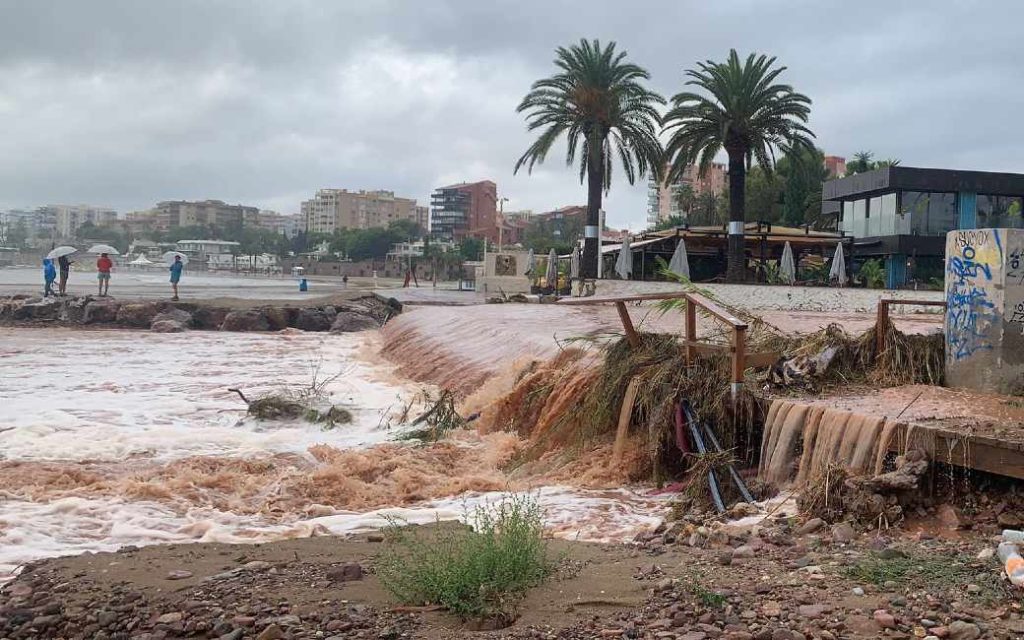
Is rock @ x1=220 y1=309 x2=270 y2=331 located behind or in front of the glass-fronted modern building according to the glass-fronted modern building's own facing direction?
in front

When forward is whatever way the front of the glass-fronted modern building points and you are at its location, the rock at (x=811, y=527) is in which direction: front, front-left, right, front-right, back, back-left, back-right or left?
front-left

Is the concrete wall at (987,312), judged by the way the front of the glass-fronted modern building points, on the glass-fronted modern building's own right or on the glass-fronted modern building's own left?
on the glass-fronted modern building's own left

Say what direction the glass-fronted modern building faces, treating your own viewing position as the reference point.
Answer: facing the viewer and to the left of the viewer

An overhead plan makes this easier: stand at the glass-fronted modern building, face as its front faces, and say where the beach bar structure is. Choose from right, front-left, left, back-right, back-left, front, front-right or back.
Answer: right

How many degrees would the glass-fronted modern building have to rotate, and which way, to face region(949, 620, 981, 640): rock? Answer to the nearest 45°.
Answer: approximately 45° to its left

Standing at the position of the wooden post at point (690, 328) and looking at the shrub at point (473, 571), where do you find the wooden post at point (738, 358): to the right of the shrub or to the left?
left

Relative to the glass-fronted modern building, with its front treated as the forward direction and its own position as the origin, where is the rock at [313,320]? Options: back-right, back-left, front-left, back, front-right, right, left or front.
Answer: front
